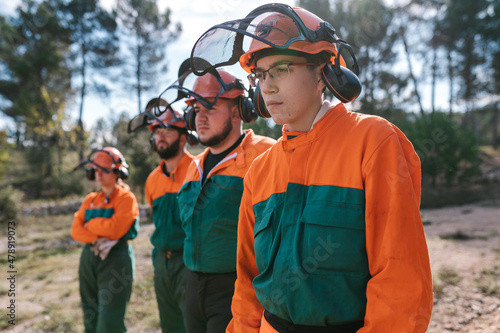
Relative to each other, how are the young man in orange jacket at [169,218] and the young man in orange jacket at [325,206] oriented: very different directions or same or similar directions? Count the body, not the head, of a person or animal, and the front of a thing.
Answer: same or similar directions

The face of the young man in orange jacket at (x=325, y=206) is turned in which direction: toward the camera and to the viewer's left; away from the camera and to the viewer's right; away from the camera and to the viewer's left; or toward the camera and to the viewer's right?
toward the camera and to the viewer's left

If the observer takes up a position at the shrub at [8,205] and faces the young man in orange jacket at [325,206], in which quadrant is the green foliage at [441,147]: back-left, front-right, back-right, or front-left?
front-left

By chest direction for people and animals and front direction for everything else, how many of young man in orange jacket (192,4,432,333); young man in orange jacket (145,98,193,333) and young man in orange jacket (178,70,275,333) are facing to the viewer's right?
0

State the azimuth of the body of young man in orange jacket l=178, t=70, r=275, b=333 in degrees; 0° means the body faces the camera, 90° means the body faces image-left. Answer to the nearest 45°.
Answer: approximately 45°

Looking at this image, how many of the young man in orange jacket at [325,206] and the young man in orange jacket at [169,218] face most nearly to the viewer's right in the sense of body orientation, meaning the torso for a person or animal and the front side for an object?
0

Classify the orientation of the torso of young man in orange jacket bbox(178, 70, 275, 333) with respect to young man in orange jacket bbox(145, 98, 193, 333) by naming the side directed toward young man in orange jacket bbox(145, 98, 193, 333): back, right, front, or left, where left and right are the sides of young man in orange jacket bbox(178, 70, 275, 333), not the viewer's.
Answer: right

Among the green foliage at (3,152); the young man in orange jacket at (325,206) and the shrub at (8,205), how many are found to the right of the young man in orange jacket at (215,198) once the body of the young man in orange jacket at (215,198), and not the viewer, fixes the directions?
2

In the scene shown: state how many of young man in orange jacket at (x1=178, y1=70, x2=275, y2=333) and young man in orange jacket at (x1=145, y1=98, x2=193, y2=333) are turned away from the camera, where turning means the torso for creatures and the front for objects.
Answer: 0

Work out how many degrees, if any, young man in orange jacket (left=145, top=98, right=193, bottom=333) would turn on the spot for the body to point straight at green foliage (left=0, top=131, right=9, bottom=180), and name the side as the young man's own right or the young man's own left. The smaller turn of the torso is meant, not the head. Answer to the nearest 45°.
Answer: approximately 90° to the young man's own right

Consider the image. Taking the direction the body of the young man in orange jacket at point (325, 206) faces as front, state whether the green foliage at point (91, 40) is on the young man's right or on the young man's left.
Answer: on the young man's right

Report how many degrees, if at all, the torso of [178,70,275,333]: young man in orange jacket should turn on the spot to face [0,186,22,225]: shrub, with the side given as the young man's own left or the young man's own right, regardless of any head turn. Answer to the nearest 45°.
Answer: approximately 90° to the young man's own right

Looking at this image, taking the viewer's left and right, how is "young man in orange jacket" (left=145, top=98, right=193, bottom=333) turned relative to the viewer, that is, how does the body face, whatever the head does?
facing the viewer and to the left of the viewer

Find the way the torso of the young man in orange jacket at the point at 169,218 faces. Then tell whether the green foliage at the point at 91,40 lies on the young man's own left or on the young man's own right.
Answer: on the young man's own right

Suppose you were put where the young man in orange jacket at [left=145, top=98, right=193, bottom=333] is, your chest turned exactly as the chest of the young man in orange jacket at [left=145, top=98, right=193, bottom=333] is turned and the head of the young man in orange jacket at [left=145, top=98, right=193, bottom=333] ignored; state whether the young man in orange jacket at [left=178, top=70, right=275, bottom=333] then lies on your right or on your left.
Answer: on your left

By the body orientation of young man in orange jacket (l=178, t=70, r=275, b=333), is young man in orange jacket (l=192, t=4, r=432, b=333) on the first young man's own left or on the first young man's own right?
on the first young man's own left

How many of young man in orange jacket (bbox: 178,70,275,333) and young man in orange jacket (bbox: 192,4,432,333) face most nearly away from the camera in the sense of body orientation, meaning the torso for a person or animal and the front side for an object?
0

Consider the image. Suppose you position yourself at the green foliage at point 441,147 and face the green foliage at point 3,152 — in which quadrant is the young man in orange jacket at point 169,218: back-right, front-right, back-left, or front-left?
front-left

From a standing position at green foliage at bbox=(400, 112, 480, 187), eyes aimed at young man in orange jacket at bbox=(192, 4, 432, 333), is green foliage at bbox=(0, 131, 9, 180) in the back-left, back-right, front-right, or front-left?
front-right

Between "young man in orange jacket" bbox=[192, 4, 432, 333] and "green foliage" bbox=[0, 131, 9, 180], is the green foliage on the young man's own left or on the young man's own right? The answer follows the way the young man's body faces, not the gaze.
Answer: on the young man's own right
